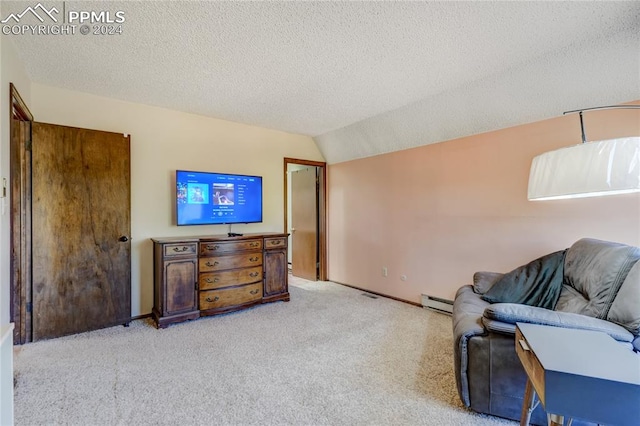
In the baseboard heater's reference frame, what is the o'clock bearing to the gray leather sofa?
The gray leather sofa is roughly at 10 o'clock from the baseboard heater.

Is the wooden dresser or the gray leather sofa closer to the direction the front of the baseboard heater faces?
the wooden dresser

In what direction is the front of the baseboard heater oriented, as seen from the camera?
facing the viewer and to the left of the viewer

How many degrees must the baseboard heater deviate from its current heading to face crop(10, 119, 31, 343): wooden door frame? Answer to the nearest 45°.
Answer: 0° — it already faces it

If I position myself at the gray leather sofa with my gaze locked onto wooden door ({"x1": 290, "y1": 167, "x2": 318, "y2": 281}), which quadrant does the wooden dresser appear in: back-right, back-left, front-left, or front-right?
front-left

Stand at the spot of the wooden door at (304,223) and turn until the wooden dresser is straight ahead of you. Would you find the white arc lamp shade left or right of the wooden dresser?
left

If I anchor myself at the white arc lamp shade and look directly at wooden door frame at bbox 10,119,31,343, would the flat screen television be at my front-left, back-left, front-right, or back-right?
front-right

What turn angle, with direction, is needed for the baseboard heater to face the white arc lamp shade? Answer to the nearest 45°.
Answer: approximately 45° to its left

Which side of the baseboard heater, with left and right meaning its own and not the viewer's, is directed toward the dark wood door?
front
